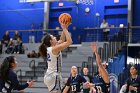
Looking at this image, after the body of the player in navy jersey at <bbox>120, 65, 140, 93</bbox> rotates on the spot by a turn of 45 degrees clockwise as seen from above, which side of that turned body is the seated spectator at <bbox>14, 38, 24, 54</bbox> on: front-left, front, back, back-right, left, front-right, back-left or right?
front-right

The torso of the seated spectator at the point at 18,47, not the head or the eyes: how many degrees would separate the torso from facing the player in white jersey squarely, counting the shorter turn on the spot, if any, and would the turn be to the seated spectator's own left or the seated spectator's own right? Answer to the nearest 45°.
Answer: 0° — they already face them

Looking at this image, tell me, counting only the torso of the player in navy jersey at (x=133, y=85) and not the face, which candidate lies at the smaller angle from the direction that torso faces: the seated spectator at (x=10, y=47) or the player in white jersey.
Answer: the player in white jersey

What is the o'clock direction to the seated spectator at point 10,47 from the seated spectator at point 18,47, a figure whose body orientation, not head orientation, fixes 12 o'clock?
the seated spectator at point 10,47 is roughly at 4 o'clock from the seated spectator at point 18,47.

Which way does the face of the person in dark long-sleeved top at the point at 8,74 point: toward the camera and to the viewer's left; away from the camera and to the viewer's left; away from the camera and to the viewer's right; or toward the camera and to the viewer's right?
away from the camera and to the viewer's right

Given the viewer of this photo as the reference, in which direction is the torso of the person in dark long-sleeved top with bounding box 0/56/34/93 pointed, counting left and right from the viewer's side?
facing to the right of the viewer

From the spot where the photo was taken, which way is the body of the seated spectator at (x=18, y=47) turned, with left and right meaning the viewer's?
facing the viewer

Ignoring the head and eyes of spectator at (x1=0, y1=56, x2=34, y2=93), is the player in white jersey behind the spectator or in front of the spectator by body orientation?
in front

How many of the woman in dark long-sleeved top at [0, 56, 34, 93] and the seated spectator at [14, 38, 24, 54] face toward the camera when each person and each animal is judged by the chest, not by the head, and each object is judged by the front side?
1
